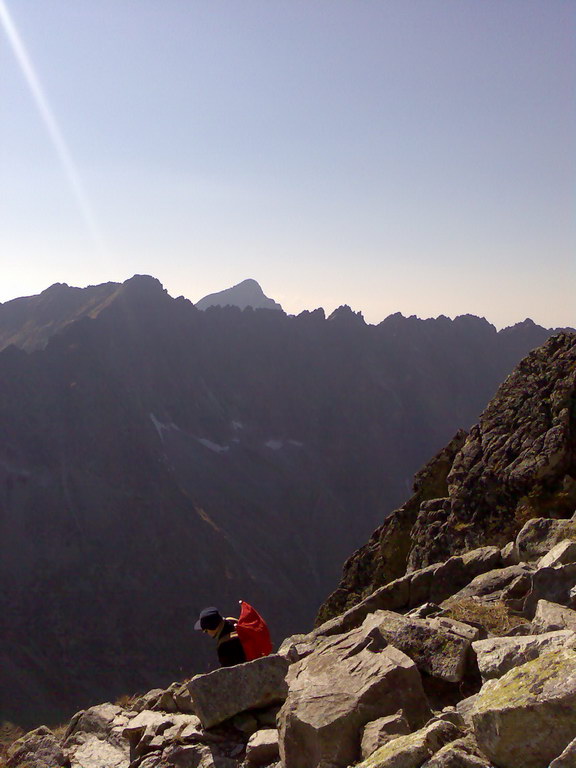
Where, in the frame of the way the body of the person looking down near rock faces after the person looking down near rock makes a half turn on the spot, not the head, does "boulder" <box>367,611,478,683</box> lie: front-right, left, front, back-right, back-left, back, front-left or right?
front-right

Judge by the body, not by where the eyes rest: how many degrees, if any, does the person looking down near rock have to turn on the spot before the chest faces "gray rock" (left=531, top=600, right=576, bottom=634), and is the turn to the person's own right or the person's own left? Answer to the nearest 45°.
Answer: approximately 135° to the person's own left

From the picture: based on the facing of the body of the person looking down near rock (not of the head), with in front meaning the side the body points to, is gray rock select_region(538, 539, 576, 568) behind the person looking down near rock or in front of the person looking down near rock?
behind

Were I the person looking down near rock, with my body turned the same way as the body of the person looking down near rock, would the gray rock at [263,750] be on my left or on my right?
on my left

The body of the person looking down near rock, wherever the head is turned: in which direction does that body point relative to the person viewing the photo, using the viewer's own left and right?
facing to the left of the viewer

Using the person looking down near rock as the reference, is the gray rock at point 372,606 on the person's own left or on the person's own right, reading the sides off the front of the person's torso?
on the person's own right

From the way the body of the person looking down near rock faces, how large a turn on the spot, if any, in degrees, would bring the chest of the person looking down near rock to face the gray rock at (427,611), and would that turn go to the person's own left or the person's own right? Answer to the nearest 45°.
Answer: approximately 180°
